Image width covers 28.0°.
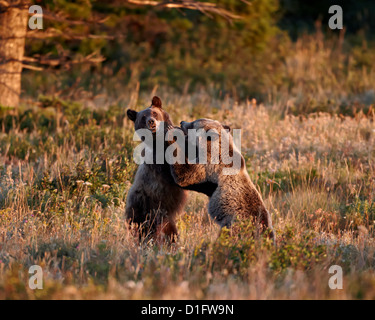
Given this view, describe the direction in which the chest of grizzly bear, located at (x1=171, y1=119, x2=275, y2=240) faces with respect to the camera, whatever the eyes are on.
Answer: to the viewer's left

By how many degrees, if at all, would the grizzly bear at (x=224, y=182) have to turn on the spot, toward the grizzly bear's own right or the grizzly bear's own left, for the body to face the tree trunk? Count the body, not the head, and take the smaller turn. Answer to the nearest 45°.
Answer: approximately 45° to the grizzly bear's own right
